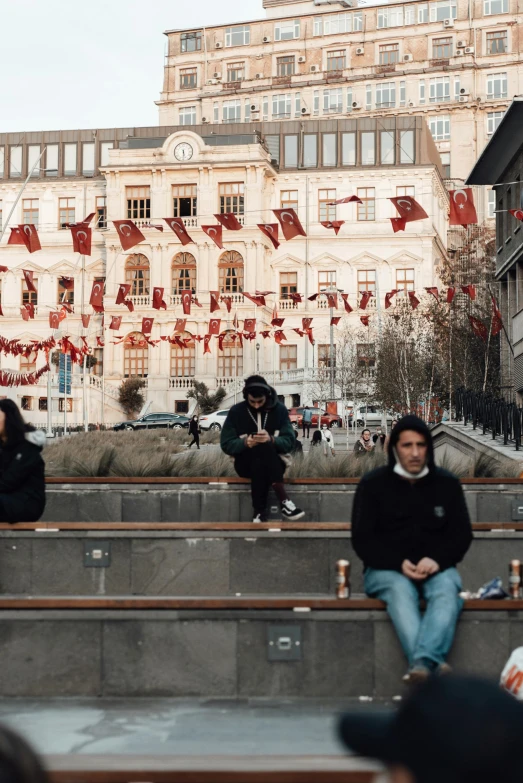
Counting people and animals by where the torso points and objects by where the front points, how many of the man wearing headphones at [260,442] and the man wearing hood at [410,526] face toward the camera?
2

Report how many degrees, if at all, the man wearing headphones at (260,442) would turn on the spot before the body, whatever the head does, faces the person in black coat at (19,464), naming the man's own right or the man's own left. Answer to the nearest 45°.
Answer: approximately 45° to the man's own right

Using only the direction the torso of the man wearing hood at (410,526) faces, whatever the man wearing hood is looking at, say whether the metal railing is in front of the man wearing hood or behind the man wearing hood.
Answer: behind

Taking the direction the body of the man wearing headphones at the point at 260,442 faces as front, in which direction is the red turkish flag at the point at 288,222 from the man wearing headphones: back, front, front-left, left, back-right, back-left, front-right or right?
back

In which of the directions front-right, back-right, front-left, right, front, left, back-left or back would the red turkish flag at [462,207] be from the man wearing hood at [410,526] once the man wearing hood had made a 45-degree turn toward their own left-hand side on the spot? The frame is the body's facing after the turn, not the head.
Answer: back-left

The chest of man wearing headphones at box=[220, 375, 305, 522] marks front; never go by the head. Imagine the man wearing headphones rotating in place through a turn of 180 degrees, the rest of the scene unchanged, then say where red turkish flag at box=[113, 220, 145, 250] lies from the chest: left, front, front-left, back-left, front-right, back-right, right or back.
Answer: front

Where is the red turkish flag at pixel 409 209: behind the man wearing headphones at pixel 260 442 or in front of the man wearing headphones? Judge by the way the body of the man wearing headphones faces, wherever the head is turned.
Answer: behind

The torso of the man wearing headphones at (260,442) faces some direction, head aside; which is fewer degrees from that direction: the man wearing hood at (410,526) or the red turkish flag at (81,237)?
the man wearing hood

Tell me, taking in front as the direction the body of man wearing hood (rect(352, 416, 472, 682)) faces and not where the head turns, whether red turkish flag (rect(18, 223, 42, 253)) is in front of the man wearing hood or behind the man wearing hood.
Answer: behind

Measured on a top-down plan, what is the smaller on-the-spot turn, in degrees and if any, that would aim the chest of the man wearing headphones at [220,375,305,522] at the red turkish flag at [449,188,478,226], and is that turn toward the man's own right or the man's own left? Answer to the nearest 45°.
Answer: approximately 180°

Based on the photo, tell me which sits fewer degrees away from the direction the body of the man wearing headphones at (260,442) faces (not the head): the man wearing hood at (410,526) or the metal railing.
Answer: the man wearing hood

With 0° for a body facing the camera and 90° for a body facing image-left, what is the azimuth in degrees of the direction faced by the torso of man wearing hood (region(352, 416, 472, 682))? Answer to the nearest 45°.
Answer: approximately 0°

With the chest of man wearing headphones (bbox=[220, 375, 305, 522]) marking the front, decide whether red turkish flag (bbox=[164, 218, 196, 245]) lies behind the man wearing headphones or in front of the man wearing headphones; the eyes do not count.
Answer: behind

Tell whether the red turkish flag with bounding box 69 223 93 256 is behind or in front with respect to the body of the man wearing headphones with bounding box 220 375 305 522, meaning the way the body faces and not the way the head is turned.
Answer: behind
